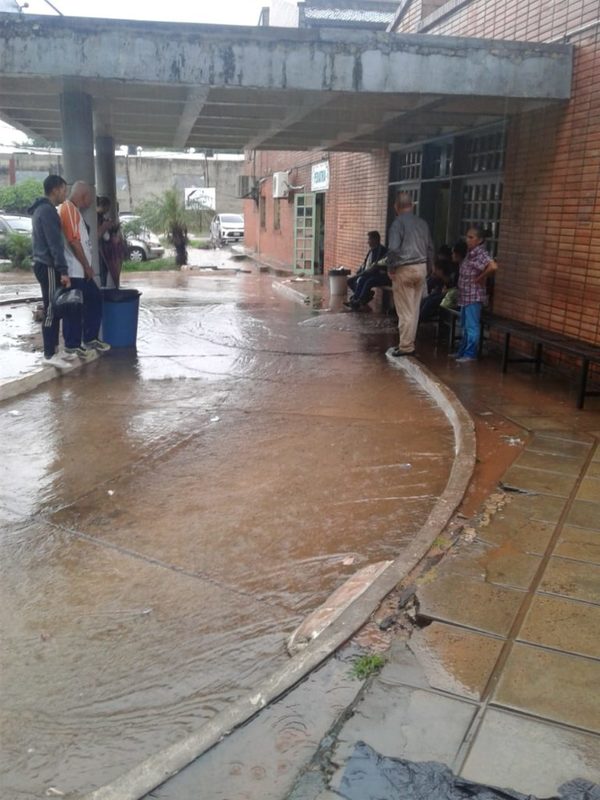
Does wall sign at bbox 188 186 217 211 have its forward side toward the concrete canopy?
yes

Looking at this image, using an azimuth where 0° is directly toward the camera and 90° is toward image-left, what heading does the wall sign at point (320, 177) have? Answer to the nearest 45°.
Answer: approximately 45°

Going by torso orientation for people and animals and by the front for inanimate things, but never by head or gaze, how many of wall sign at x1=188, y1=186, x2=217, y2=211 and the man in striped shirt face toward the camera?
1

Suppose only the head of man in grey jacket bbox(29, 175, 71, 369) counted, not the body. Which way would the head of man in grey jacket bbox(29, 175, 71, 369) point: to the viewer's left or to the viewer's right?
to the viewer's right

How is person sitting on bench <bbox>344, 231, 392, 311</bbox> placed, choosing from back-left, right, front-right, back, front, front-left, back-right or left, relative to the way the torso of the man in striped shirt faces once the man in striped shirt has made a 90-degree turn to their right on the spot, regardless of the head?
back-left

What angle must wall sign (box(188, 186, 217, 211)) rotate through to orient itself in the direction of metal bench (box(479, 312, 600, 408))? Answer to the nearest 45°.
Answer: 0° — it already faces it

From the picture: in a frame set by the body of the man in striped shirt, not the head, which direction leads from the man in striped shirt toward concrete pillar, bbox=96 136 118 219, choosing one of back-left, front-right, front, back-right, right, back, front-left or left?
left

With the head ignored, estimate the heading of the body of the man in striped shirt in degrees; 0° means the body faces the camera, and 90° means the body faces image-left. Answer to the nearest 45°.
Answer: approximately 270°

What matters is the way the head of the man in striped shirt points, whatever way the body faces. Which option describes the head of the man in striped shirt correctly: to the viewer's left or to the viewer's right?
to the viewer's right

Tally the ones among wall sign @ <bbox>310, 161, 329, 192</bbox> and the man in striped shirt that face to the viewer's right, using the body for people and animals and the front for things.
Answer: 1

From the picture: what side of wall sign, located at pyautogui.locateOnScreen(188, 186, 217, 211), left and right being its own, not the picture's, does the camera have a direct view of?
front

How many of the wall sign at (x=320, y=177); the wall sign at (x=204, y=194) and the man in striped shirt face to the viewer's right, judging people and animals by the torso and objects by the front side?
1

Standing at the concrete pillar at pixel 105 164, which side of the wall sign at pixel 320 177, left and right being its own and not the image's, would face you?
front

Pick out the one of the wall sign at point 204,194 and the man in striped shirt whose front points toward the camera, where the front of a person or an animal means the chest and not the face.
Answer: the wall sign

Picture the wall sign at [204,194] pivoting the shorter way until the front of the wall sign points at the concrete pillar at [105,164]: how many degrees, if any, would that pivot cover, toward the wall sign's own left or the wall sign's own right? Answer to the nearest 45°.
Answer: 0° — it already faces it
